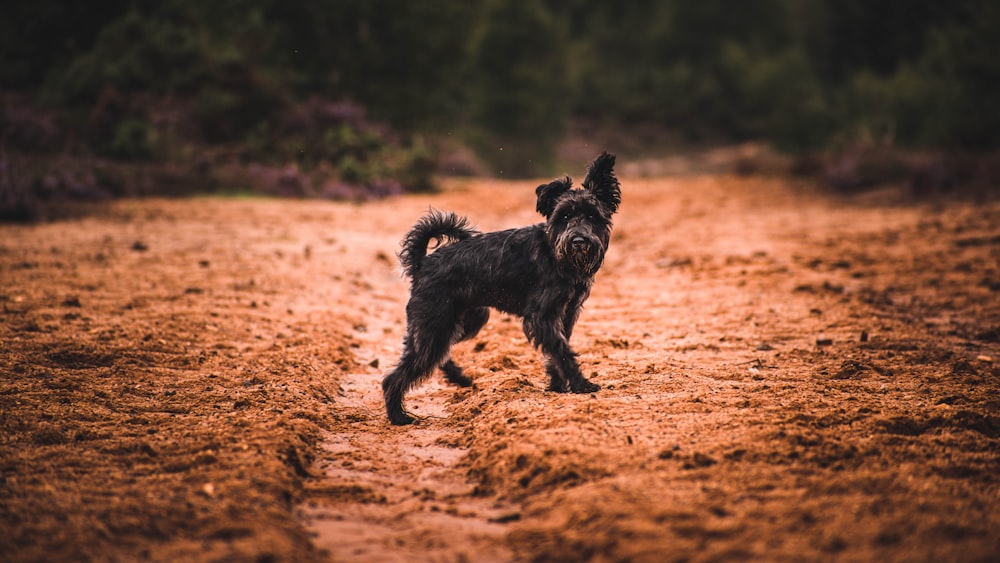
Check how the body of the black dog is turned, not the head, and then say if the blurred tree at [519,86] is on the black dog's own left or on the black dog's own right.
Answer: on the black dog's own left

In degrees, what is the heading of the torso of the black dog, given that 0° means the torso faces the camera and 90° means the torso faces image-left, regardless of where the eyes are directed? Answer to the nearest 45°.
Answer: approximately 270°
